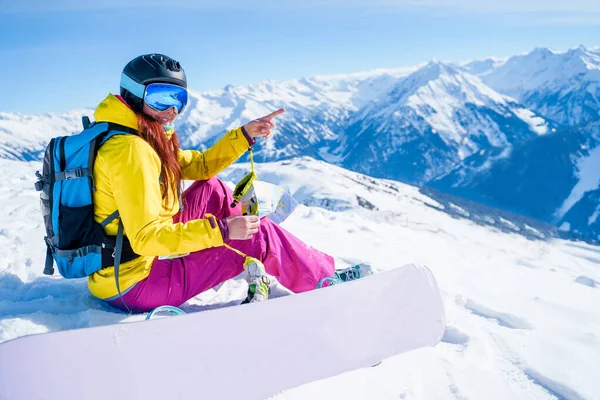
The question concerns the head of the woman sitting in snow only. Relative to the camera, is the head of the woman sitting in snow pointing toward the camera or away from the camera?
toward the camera

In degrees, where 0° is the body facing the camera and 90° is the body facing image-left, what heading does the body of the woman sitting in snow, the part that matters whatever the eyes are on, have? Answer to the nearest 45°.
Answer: approximately 270°
